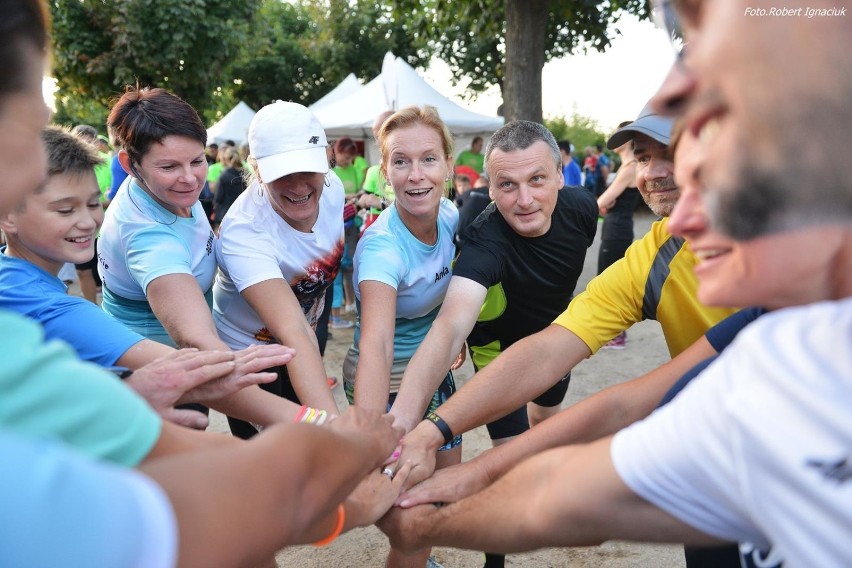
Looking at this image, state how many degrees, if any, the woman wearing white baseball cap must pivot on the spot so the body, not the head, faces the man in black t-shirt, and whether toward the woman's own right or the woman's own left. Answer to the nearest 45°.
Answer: approximately 45° to the woman's own left

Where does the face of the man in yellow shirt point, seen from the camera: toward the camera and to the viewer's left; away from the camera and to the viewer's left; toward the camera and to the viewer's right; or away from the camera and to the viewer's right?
toward the camera and to the viewer's left

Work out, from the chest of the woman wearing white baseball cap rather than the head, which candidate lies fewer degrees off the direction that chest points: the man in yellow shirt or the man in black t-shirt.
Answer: the man in yellow shirt

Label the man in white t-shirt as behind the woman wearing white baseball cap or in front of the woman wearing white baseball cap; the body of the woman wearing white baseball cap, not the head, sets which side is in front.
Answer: in front

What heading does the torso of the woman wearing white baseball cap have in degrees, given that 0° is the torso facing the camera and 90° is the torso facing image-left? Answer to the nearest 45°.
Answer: approximately 315°

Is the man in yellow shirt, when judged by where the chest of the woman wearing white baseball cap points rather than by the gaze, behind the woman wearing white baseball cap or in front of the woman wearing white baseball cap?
in front
